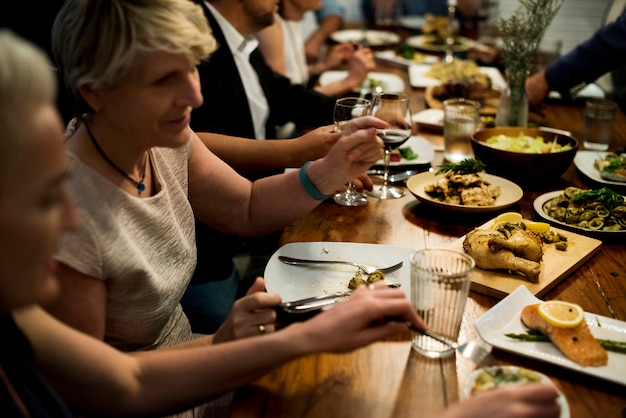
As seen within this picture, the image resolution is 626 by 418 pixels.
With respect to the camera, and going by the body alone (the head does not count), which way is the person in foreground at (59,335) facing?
to the viewer's right

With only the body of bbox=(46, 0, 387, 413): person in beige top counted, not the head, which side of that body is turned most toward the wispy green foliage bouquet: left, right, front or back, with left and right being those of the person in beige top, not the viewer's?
left

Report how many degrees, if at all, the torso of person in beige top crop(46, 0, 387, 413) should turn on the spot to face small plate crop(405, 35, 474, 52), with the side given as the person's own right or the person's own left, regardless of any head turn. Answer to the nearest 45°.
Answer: approximately 90° to the person's own left

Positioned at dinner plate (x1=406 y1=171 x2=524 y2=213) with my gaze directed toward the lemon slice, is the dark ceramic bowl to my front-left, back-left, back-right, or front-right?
back-left

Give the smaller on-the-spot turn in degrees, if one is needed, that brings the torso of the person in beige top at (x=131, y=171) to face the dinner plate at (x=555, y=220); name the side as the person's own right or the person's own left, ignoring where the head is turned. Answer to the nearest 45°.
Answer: approximately 45° to the person's own left

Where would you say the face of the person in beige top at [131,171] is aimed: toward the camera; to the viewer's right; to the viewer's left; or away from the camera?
to the viewer's right
